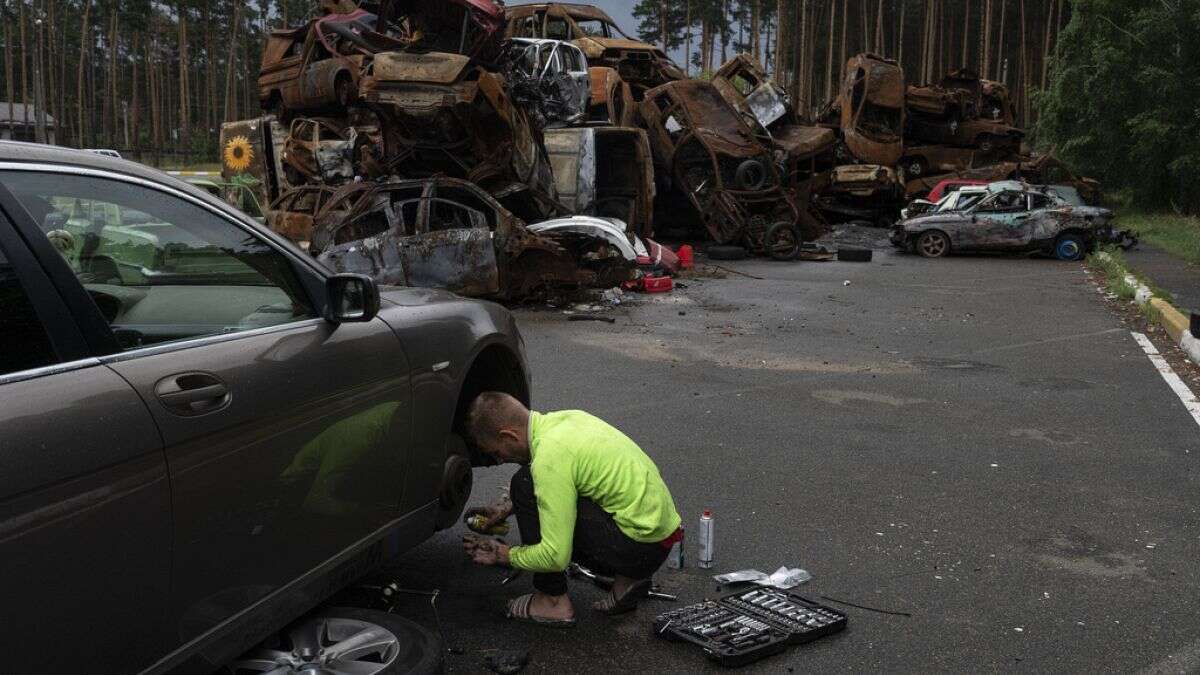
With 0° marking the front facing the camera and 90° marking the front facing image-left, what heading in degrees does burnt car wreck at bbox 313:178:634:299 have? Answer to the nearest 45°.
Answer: approximately 270°

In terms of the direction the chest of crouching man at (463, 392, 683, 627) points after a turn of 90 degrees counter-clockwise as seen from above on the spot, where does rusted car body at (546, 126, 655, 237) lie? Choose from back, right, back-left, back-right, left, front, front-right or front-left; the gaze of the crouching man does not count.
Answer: back

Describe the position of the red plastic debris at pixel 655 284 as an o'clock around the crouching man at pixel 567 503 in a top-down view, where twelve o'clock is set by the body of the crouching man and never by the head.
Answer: The red plastic debris is roughly at 3 o'clock from the crouching man.

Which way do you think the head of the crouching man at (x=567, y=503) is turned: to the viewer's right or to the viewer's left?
to the viewer's left

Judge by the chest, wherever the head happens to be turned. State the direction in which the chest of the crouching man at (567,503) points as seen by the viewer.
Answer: to the viewer's left

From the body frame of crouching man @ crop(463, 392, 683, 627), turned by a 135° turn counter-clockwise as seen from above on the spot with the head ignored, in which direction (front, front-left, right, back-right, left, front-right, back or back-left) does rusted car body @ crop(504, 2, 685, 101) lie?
back-left

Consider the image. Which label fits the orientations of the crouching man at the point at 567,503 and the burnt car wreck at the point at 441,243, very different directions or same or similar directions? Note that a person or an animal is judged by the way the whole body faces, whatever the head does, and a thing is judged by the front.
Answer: very different directions

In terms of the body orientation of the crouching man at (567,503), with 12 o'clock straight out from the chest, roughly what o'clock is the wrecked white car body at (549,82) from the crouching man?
The wrecked white car body is roughly at 3 o'clock from the crouching man.

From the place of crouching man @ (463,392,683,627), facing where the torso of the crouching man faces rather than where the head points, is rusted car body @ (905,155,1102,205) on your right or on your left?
on your right

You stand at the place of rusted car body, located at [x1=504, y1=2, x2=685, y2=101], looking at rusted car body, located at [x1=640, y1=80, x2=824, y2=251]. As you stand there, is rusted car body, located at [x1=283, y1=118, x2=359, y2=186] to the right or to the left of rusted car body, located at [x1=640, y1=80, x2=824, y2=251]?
right

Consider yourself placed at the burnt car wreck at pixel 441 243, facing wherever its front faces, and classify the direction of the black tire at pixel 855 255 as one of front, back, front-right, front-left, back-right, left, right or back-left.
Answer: front-left
